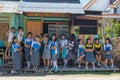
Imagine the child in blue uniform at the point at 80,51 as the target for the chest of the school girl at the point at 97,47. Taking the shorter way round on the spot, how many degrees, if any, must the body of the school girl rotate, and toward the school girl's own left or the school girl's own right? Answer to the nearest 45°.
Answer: approximately 90° to the school girl's own right

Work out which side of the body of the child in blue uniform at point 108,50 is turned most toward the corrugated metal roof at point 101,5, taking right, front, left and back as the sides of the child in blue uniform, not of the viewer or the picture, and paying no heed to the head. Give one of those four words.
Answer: back

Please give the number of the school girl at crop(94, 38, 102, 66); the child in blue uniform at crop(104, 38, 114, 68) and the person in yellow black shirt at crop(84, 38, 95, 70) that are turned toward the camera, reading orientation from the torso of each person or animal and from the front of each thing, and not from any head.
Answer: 3

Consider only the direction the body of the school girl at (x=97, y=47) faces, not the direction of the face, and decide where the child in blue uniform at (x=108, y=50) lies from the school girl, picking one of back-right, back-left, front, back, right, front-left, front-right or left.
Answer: left

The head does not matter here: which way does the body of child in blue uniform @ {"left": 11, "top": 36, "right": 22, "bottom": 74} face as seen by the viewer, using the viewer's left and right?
facing the viewer and to the right of the viewer

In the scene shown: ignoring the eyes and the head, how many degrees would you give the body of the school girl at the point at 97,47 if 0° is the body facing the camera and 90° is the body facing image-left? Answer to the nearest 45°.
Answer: approximately 0°

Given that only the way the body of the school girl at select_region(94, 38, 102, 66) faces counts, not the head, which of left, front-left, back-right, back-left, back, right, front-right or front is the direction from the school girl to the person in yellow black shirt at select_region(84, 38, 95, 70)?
front-right

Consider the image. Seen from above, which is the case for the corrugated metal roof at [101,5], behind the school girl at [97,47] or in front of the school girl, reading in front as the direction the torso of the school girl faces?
behind

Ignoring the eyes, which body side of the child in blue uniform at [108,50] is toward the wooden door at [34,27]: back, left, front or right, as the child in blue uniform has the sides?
right
